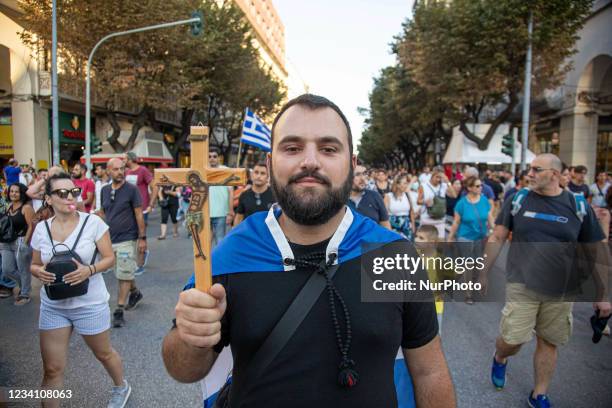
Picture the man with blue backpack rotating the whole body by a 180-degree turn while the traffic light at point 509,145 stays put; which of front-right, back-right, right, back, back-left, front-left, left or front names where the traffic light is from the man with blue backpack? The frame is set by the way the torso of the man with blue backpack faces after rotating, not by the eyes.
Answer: front

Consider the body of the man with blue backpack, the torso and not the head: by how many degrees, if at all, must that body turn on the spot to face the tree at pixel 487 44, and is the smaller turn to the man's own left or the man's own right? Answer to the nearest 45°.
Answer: approximately 180°

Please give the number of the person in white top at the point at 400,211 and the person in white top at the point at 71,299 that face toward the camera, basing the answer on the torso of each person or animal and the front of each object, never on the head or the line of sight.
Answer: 2

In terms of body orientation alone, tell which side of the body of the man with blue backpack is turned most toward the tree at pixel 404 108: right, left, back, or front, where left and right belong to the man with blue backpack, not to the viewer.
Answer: back

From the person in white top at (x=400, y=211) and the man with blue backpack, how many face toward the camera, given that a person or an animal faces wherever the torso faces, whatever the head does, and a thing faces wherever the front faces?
2

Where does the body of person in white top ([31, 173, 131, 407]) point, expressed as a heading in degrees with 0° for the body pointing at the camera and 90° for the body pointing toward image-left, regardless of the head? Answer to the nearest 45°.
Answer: approximately 0°

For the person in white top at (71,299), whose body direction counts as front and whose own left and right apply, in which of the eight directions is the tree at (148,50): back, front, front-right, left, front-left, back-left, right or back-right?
back

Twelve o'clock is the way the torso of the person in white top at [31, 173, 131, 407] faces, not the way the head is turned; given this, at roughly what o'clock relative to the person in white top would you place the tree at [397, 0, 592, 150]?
The tree is roughly at 8 o'clock from the person in white top.

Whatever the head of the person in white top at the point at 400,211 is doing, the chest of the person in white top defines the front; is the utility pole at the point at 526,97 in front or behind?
behind
